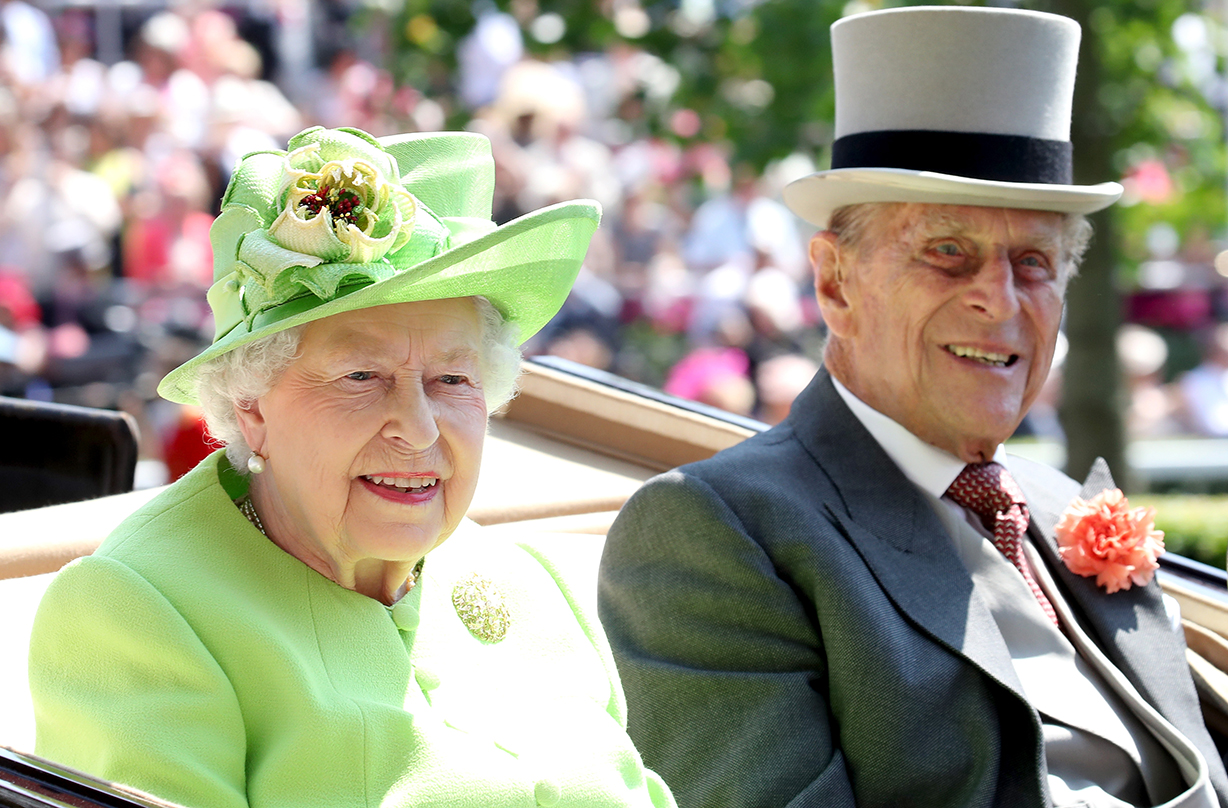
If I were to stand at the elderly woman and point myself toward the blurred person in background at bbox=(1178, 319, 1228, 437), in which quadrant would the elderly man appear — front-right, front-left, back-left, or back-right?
front-right

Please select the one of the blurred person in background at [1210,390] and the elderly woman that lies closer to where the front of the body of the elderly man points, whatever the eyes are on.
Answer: the elderly woman

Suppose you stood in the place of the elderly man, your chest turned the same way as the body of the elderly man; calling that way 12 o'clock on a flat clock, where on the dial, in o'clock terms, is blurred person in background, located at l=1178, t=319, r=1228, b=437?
The blurred person in background is roughly at 8 o'clock from the elderly man.

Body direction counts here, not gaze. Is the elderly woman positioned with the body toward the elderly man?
no

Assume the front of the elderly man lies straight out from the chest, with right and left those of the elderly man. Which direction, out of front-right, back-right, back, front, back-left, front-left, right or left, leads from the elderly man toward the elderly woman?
right

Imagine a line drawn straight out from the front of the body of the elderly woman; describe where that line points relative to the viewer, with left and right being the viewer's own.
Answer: facing the viewer and to the right of the viewer

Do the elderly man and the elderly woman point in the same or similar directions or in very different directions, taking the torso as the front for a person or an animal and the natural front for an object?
same or similar directions

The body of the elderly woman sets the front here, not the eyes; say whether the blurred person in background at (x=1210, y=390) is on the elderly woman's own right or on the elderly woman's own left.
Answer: on the elderly woman's own left

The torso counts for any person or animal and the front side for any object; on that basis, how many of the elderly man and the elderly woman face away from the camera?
0
